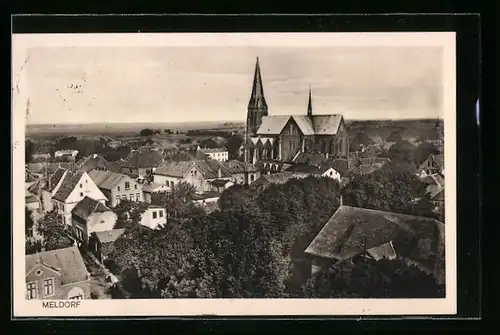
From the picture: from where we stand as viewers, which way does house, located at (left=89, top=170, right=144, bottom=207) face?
facing the viewer and to the right of the viewer

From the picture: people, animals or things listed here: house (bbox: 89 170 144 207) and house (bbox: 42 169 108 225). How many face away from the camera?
0
